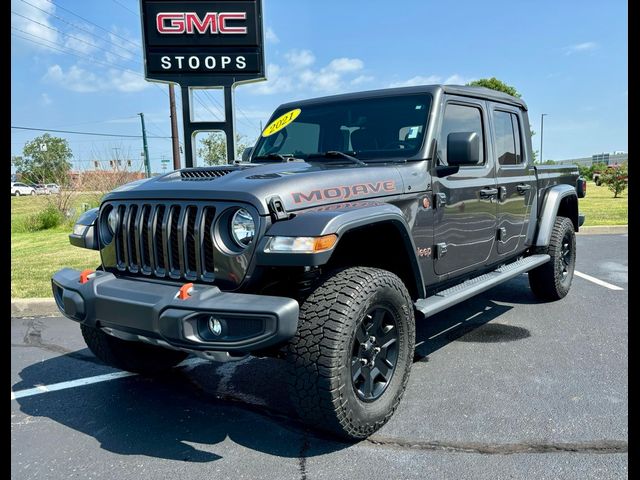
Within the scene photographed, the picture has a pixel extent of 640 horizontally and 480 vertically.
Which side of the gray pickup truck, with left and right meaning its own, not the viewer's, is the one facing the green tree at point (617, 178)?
back

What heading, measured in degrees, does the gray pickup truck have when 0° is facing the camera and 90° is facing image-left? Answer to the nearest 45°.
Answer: approximately 45°

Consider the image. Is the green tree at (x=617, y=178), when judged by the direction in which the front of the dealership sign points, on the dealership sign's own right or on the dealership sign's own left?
on the dealership sign's own left

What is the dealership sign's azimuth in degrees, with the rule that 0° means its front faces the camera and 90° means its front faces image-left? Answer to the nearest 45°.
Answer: approximately 0°

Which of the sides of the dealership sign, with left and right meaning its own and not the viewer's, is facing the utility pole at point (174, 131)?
back

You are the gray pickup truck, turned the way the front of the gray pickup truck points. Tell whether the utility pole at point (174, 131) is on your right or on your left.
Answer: on your right

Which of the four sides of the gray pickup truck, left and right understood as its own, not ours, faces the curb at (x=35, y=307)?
right

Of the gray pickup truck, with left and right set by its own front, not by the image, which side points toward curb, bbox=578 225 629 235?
back

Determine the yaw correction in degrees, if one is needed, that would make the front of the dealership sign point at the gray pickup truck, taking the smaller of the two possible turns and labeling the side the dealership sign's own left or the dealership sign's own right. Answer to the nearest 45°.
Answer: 0° — it already faces it
